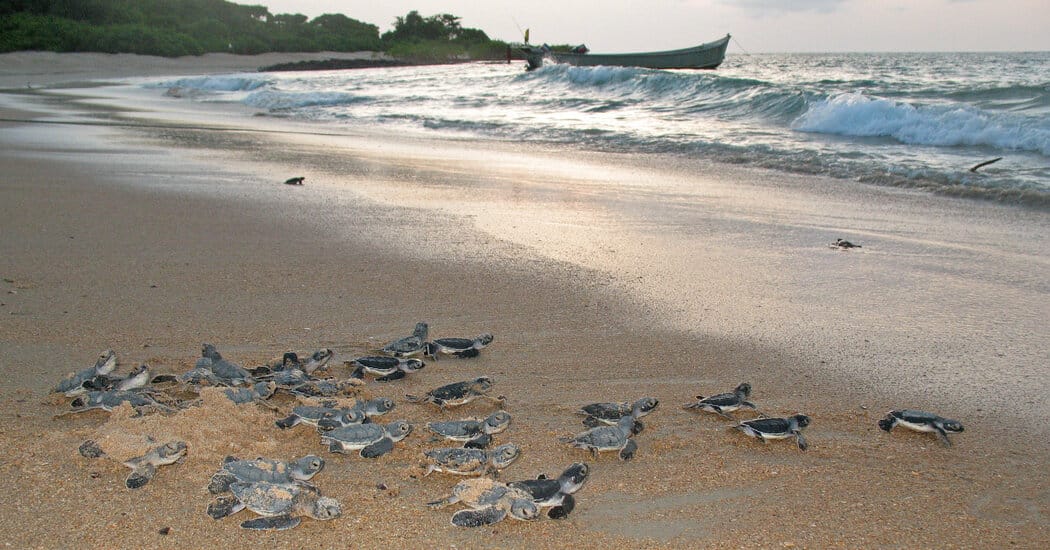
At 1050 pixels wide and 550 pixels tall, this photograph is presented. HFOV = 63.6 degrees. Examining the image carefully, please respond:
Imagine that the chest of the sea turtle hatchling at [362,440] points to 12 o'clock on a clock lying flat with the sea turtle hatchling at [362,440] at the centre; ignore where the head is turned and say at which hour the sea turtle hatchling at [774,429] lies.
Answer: the sea turtle hatchling at [774,429] is roughly at 12 o'clock from the sea turtle hatchling at [362,440].

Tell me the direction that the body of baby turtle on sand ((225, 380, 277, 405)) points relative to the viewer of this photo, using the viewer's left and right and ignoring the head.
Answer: facing to the right of the viewer

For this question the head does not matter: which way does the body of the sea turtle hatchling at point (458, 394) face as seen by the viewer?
to the viewer's right

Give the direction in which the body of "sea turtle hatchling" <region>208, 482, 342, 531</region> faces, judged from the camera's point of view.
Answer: to the viewer's right

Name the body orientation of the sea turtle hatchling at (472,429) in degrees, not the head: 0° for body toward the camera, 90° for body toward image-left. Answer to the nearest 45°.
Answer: approximately 270°

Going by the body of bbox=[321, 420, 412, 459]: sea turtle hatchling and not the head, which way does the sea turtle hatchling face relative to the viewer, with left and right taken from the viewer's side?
facing to the right of the viewer

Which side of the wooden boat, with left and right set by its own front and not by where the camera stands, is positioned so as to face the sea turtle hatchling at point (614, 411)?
right

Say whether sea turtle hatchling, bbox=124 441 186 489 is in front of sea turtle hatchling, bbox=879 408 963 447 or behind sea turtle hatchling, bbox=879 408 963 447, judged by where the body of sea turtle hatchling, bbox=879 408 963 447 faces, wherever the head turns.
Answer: behind

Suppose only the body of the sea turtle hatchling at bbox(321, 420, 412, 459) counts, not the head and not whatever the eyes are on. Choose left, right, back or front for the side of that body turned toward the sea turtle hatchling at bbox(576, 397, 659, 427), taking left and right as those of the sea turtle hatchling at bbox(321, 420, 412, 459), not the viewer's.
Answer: front

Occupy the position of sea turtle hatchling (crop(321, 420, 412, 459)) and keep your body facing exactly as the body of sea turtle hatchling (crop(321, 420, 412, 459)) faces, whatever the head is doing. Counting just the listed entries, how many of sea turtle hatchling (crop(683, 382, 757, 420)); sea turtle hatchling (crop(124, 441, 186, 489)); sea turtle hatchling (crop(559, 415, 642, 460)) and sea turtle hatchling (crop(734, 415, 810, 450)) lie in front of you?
3

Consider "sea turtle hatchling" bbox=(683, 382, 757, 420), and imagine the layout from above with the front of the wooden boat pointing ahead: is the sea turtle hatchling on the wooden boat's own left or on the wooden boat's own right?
on the wooden boat's own right

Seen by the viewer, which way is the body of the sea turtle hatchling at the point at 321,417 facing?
to the viewer's right

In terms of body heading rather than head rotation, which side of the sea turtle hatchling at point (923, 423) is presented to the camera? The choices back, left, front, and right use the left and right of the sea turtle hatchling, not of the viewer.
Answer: right

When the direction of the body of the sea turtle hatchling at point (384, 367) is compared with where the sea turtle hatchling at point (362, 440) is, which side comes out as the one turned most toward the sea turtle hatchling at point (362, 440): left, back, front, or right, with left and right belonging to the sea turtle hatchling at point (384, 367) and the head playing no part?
right
